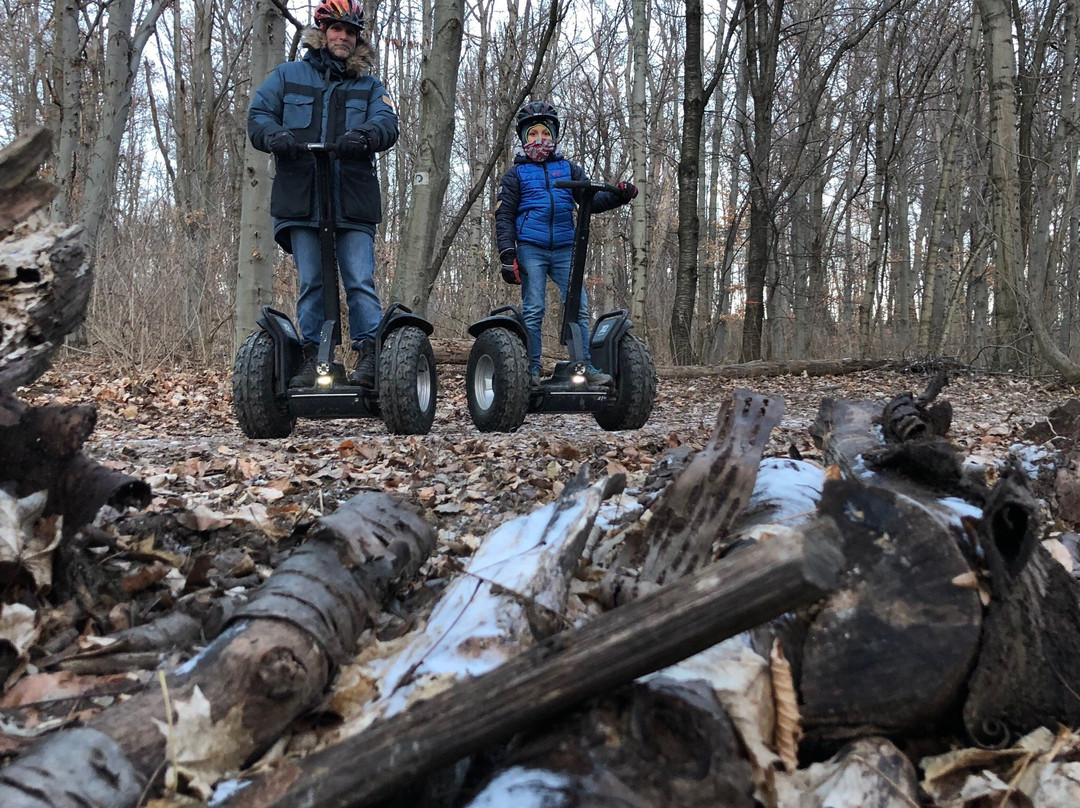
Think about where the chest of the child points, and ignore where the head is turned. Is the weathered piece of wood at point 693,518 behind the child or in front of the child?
in front

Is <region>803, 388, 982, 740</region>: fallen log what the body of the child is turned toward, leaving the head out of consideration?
yes

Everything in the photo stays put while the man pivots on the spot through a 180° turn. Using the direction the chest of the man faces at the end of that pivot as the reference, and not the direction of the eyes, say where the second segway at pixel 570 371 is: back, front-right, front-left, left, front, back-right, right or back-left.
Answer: right

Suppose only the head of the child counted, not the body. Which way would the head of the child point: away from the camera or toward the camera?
toward the camera

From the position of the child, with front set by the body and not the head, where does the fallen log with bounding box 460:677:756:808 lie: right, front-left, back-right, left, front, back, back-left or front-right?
front

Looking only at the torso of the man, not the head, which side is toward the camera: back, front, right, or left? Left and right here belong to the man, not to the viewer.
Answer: front

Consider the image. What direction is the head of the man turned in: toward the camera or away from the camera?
toward the camera

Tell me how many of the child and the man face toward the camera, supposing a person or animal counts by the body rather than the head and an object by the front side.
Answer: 2

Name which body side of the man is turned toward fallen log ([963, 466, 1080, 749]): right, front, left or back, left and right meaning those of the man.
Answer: front

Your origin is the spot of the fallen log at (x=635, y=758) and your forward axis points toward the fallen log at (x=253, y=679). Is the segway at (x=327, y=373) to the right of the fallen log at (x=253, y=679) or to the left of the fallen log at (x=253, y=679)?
right

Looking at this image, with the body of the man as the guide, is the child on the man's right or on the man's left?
on the man's left

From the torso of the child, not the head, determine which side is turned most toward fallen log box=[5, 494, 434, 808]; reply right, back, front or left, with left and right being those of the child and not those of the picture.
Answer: front

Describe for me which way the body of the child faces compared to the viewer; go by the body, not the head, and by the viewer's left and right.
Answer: facing the viewer

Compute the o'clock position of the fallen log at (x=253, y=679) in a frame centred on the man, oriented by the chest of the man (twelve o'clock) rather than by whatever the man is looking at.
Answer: The fallen log is roughly at 12 o'clock from the man.

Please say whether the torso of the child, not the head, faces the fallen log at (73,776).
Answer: yes

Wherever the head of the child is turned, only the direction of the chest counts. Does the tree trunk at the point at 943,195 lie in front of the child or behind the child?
behind

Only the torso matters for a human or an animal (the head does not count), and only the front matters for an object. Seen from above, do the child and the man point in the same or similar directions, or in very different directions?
same or similar directions
